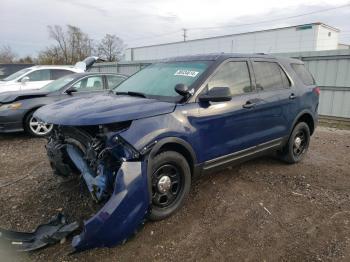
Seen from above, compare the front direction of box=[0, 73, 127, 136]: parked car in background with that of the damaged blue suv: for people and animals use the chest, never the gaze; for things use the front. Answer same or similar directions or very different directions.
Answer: same or similar directions

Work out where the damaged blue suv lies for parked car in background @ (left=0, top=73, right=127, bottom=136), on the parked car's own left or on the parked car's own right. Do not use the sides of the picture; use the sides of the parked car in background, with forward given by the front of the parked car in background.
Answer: on the parked car's own left

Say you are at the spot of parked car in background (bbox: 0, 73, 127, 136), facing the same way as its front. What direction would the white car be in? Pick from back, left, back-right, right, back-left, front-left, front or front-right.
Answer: back-right

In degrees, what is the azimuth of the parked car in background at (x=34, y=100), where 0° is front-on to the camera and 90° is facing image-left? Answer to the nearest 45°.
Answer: approximately 45°

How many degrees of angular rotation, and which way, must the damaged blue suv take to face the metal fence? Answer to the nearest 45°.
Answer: approximately 180°

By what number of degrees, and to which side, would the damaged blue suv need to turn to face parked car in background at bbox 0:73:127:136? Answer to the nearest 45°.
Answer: approximately 90° to its right

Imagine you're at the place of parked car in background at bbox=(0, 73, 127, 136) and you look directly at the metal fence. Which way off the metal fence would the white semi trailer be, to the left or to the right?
left

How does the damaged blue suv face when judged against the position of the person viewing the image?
facing the viewer and to the left of the viewer

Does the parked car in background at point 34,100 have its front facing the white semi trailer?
no

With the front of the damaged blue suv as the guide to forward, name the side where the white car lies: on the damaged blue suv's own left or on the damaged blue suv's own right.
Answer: on the damaged blue suv's own right

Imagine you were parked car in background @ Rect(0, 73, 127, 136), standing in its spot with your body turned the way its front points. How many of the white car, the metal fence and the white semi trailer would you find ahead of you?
0

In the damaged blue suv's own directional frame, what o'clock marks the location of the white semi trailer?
The white semi trailer is roughly at 5 o'clock from the damaged blue suv.
